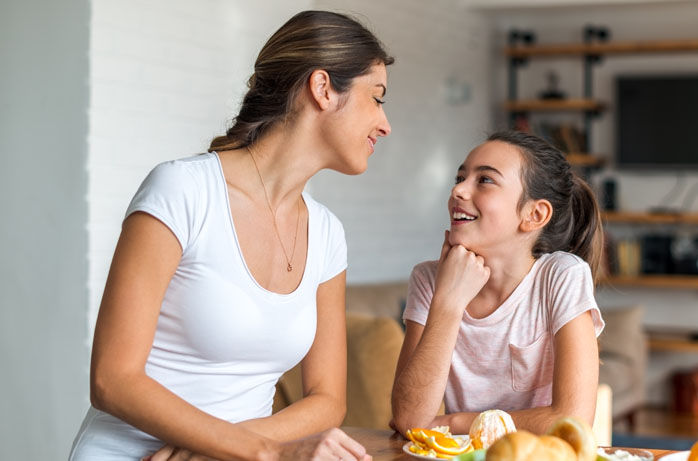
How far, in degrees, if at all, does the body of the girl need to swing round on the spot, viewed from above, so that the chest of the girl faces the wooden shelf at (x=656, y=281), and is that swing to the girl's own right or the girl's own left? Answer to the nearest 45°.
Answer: approximately 135° to the girl's own right

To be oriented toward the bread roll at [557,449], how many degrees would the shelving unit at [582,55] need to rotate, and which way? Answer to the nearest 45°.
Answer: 0° — it already faces it

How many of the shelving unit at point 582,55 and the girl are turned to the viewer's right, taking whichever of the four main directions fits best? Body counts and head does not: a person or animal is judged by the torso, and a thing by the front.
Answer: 0

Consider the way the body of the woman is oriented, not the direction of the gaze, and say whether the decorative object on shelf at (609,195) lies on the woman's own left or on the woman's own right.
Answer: on the woman's own left

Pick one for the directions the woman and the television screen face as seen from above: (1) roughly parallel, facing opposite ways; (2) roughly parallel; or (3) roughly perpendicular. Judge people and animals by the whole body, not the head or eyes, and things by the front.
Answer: roughly perpendicular

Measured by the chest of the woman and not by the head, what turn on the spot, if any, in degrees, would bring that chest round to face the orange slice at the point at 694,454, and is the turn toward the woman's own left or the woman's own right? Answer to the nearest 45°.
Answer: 0° — they already face it

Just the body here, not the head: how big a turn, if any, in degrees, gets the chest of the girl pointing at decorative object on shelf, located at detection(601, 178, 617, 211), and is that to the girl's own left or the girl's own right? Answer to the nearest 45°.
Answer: approximately 135° to the girl's own right

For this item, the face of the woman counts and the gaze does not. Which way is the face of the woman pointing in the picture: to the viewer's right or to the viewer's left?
to the viewer's right

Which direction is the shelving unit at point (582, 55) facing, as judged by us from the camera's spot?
facing the viewer

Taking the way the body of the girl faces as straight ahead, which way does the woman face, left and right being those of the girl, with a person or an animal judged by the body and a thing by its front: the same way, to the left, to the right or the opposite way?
to the left

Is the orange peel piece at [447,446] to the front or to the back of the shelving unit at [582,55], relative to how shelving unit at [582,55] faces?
to the front

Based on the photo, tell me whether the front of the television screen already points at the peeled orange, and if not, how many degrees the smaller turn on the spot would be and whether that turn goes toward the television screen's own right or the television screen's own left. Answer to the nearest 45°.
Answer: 0° — it already faces it

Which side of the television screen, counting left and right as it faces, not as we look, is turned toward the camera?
front

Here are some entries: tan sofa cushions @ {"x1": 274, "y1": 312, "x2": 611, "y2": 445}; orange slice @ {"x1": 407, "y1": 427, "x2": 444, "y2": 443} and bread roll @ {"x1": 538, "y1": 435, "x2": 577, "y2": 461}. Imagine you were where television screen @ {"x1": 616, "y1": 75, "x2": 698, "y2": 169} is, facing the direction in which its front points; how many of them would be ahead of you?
3

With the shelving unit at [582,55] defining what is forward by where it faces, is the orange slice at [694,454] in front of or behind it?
in front

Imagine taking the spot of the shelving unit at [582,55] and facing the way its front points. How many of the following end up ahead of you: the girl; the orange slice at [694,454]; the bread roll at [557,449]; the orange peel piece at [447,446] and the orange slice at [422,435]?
5

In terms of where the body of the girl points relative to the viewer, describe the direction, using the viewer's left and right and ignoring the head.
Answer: facing the viewer and to the left of the viewer

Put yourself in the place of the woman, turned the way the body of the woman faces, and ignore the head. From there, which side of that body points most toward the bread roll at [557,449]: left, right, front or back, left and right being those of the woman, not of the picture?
front
